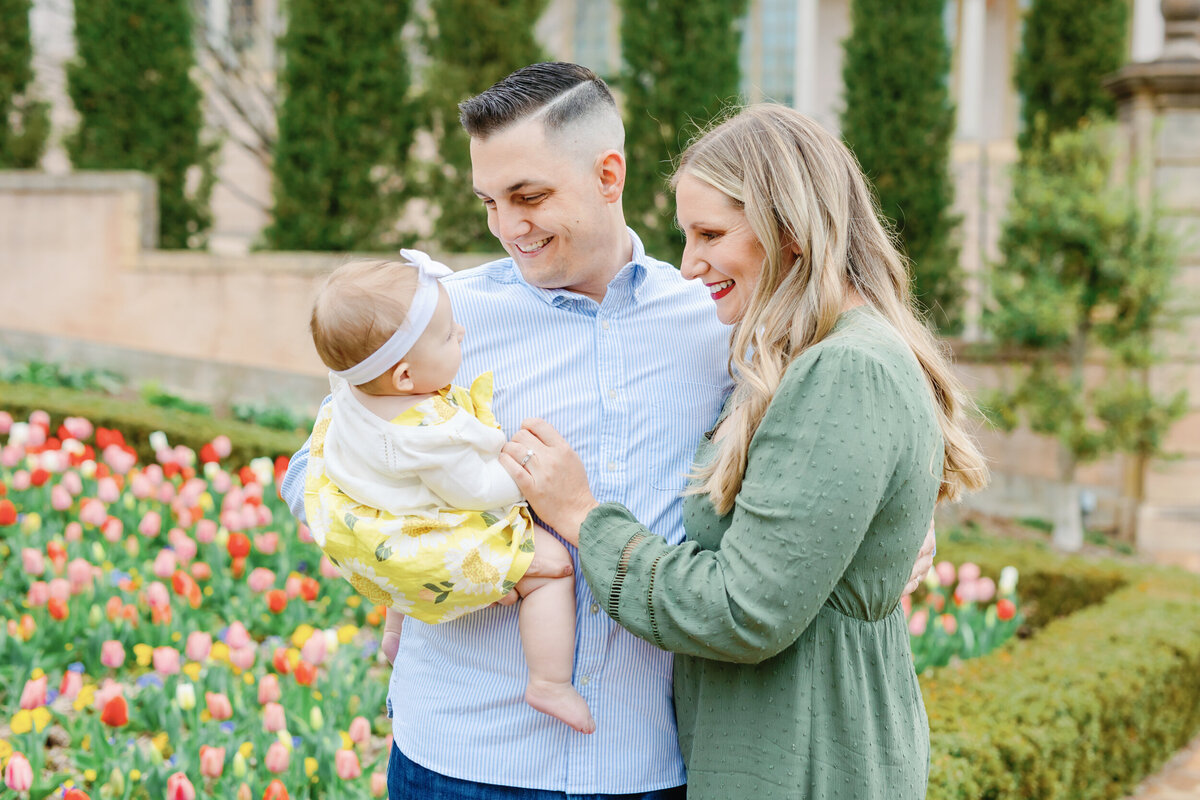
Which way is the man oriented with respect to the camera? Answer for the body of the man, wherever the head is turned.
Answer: toward the camera

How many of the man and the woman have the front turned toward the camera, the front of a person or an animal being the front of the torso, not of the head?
1

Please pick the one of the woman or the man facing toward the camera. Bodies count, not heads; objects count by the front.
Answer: the man

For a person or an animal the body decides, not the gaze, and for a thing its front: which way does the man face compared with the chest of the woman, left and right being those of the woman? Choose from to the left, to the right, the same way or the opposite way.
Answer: to the left

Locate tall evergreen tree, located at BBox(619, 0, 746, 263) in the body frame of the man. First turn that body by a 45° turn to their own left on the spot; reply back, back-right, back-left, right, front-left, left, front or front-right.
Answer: back-left

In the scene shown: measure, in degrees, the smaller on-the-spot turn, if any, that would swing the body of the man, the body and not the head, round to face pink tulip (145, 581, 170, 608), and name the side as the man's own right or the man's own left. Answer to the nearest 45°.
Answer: approximately 135° to the man's own right

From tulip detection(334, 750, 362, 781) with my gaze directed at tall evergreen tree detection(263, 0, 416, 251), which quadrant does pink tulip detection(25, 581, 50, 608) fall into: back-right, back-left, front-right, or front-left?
front-left

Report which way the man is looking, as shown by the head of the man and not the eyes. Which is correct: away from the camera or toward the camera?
toward the camera

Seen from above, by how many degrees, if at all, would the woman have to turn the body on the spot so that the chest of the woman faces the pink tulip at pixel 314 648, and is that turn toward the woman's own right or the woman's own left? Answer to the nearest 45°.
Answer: approximately 45° to the woman's own right

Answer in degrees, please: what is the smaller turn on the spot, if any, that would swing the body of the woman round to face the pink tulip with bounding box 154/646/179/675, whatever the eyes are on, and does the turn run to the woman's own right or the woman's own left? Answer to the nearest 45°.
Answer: approximately 45° to the woman's own right

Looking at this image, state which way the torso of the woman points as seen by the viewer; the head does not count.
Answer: to the viewer's left

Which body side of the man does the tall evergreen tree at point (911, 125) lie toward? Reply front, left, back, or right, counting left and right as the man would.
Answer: back
